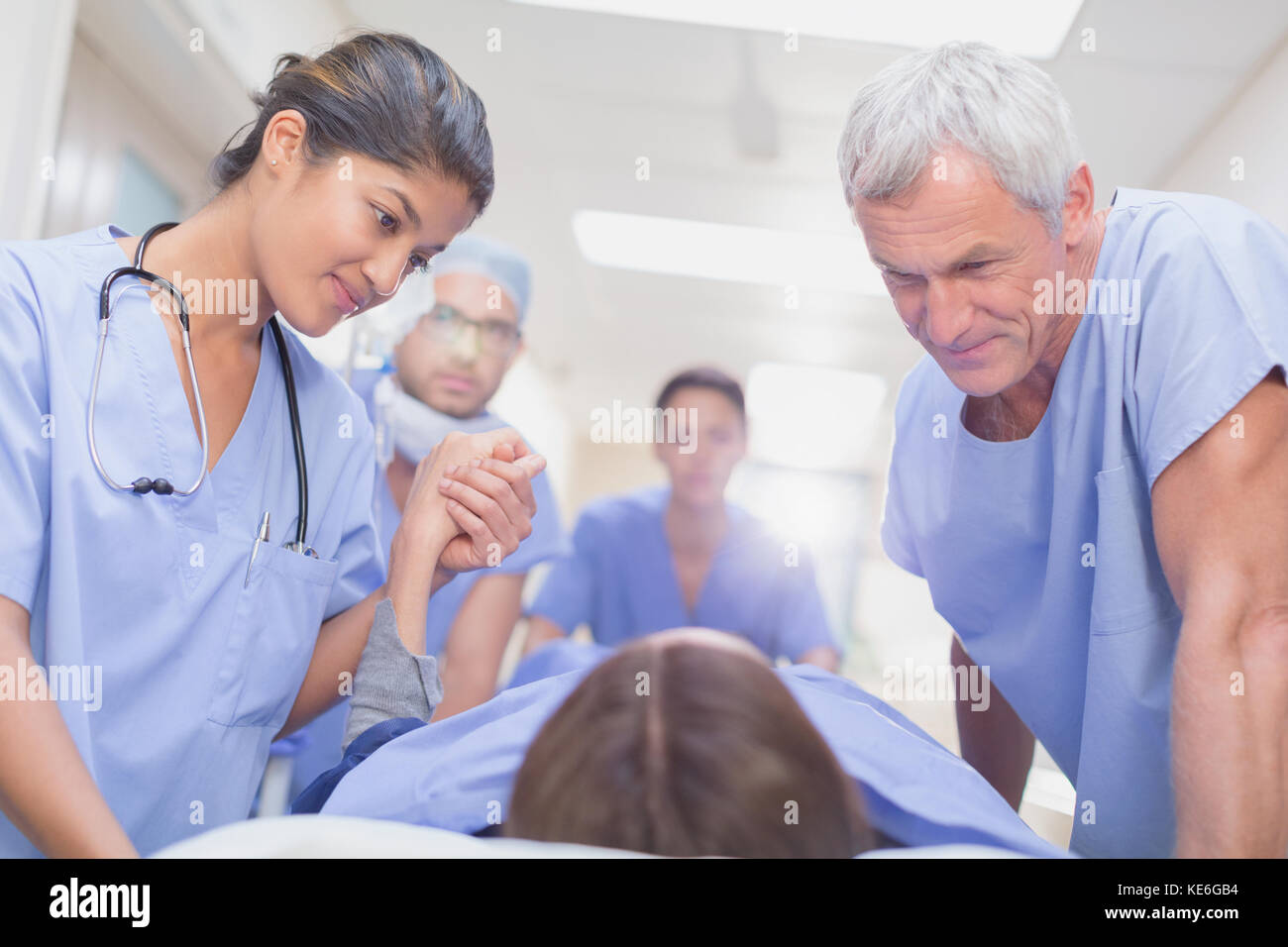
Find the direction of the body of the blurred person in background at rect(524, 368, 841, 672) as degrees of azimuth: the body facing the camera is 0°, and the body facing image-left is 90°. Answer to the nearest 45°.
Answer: approximately 0°

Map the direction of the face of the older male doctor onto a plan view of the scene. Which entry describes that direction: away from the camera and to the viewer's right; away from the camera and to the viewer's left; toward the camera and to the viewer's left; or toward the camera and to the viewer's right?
toward the camera and to the viewer's left

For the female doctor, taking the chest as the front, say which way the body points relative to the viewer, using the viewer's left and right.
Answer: facing the viewer and to the right of the viewer

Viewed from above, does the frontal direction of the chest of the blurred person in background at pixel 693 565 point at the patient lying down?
yes

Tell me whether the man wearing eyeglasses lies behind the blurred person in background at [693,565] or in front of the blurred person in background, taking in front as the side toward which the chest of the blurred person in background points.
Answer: in front

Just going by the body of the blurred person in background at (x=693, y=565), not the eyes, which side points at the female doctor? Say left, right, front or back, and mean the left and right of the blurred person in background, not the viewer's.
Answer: front
